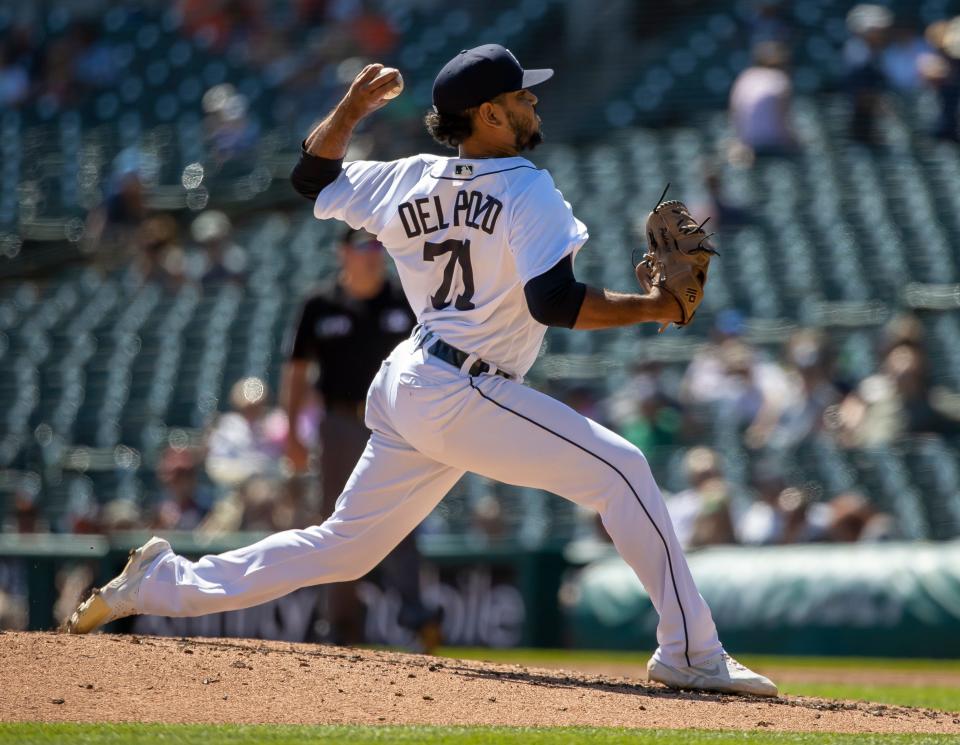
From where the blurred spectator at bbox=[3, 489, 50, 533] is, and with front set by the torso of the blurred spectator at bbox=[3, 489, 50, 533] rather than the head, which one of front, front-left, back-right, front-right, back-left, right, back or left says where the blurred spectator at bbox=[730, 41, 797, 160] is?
left

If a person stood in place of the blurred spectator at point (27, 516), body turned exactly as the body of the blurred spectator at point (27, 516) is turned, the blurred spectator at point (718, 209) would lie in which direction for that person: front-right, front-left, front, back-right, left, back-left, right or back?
left

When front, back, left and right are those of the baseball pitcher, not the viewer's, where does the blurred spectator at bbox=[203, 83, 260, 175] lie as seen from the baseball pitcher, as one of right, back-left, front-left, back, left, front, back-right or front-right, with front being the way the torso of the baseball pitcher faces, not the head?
front-left

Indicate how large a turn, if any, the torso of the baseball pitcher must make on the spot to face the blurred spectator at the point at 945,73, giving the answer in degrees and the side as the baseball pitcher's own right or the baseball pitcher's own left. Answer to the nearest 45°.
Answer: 0° — they already face them

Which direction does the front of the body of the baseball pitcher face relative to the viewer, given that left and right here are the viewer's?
facing away from the viewer and to the right of the viewer

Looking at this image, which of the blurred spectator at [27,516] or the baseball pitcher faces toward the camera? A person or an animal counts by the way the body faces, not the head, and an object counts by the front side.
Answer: the blurred spectator

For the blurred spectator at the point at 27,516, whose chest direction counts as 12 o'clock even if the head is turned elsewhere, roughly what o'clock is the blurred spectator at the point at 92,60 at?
the blurred spectator at the point at 92,60 is roughly at 6 o'clock from the blurred spectator at the point at 27,516.

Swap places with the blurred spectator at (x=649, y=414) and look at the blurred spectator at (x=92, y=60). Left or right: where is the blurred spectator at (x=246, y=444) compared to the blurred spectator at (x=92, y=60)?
left

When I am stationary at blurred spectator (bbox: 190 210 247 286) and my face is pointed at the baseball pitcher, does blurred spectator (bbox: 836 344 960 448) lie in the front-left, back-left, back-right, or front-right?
front-left

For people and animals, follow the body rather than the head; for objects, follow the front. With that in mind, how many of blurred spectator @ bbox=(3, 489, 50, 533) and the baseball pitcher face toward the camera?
1

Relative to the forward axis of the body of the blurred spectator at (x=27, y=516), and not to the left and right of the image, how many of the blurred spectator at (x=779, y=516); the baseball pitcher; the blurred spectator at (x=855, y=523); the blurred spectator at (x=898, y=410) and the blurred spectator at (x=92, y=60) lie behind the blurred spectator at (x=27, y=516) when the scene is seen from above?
1

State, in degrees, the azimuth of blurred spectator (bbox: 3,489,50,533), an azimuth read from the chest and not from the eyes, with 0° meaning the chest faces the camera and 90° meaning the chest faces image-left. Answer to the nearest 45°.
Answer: approximately 0°

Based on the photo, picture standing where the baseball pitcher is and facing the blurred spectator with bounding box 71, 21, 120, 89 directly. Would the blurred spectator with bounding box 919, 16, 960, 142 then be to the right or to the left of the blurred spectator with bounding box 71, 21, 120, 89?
right

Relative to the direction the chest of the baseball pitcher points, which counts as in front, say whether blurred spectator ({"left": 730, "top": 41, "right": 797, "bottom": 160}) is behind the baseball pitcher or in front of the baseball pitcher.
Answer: in front

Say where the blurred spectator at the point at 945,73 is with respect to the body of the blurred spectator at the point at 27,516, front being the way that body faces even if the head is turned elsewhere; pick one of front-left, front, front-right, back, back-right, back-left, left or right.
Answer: left
